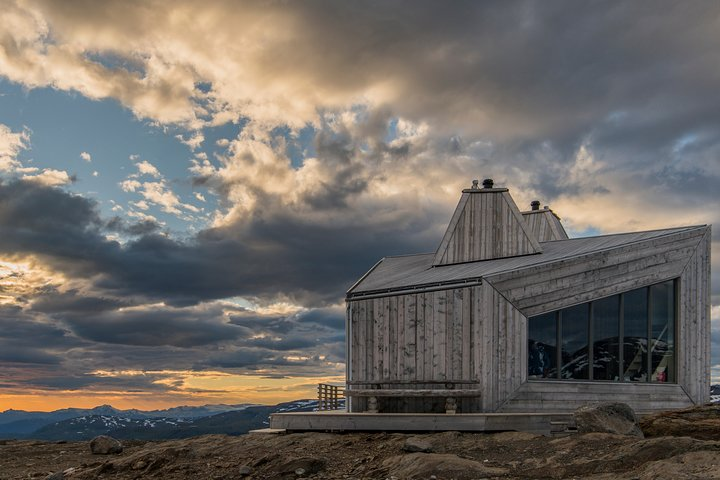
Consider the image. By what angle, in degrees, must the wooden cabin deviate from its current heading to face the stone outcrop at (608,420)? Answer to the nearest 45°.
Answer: approximately 45° to its right

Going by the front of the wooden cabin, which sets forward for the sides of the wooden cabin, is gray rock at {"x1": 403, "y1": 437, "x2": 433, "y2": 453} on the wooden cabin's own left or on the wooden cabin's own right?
on the wooden cabin's own right

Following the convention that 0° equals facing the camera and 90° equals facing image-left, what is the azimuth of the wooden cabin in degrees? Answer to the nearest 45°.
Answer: approximately 315°
